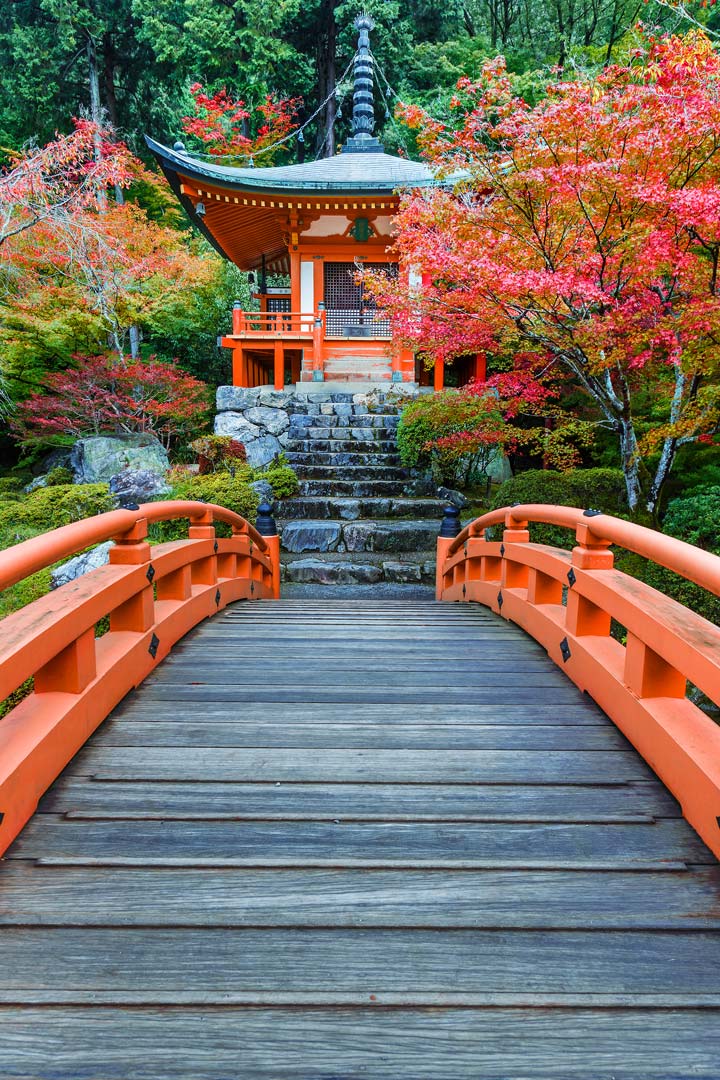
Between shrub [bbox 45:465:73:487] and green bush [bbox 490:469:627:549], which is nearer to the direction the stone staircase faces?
the green bush

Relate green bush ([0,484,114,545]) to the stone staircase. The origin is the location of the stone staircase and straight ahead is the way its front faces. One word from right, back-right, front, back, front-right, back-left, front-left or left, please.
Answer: right

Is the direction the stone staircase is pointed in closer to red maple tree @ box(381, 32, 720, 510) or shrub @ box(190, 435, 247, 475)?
the red maple tree

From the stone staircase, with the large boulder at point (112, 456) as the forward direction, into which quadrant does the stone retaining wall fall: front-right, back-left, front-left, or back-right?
front-right

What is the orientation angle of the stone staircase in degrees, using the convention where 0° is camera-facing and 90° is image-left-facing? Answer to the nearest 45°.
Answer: approximately 0°

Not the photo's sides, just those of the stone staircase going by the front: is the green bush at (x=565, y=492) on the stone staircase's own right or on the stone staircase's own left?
on the stone staircase's own left

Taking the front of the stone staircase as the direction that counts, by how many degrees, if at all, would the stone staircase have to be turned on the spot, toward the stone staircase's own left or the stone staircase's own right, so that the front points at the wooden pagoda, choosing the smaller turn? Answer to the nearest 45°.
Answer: approximately 180°

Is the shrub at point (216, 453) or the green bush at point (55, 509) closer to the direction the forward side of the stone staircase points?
the green bush

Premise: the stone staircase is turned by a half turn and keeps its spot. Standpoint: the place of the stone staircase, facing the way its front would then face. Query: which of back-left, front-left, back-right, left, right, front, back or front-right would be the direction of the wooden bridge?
back
